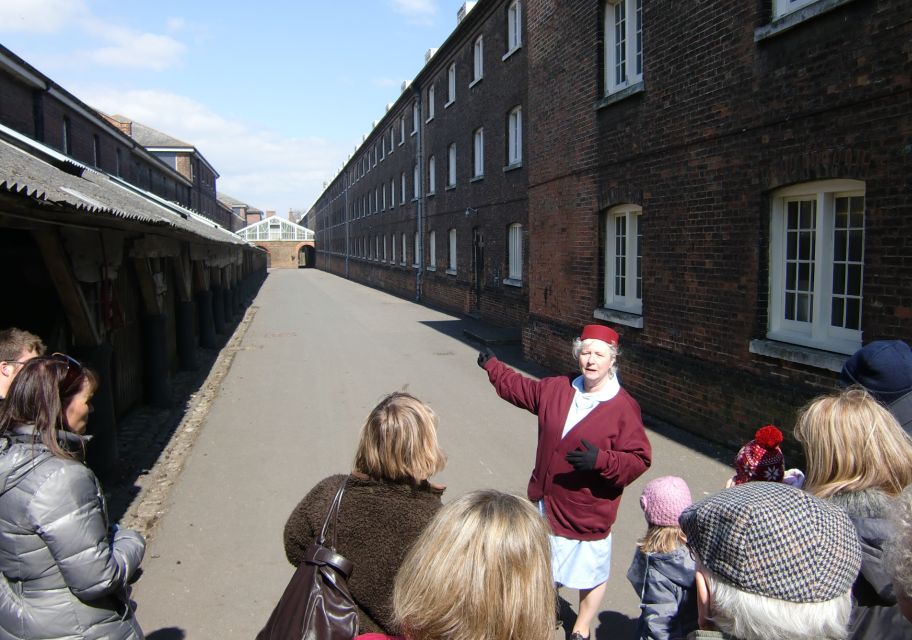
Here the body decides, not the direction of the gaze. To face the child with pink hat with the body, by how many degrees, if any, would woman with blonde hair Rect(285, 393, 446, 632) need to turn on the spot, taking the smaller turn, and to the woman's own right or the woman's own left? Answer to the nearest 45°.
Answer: approximately 90° to the woman's own right

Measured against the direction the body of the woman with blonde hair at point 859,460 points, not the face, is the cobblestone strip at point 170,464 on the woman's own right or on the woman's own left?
on the woman's own left

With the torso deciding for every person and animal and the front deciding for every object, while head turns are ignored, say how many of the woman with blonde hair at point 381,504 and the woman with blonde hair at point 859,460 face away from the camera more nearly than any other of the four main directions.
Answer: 2

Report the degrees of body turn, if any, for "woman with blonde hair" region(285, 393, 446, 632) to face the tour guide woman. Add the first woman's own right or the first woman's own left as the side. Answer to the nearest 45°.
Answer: approximately 45° to the first woman's own right

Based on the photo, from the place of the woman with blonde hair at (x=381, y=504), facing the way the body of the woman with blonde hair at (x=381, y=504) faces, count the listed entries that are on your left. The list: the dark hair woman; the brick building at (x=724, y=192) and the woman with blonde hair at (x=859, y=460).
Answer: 1

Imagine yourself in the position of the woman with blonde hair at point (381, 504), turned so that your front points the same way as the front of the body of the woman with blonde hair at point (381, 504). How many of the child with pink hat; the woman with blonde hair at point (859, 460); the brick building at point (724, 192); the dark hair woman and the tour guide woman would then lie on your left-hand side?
1

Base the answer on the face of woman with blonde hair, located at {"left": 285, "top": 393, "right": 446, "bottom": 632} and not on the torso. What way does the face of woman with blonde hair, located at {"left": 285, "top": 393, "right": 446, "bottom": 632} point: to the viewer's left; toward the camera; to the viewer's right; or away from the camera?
away from the camera

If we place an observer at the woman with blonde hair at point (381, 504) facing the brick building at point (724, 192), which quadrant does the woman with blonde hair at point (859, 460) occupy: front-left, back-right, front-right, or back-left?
front-right

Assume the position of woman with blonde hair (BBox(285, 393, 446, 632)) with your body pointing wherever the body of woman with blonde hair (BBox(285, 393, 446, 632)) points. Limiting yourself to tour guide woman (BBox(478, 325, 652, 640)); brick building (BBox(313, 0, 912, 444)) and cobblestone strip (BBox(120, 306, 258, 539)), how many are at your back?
0

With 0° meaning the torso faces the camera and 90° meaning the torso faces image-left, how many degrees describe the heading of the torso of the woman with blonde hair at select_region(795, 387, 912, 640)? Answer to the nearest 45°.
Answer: approximately 180°

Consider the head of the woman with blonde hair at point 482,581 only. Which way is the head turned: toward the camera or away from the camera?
away from the camera

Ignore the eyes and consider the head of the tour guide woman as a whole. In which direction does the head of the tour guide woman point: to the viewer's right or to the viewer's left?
to the viewer's left

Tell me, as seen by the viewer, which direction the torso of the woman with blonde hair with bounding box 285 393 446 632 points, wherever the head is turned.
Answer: away from the camera

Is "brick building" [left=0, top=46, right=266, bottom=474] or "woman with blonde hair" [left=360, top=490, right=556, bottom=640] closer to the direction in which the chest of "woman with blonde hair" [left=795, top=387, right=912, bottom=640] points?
the brick building

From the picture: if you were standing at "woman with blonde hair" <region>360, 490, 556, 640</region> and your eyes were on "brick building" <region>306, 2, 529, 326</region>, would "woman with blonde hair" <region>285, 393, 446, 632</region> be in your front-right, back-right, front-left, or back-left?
front-left

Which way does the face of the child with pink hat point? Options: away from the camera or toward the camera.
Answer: away from the camera

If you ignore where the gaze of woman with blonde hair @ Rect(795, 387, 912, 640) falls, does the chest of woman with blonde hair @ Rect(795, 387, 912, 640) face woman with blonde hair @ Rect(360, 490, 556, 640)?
no
